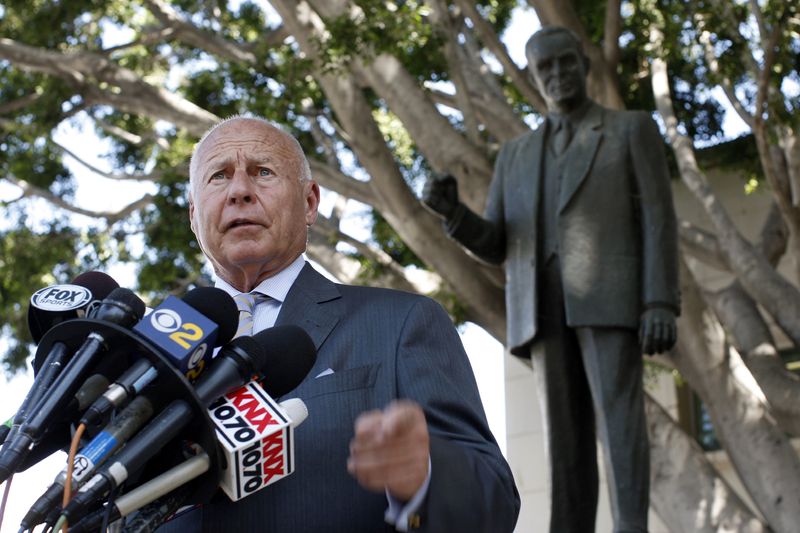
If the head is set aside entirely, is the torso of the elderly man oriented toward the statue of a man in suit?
no

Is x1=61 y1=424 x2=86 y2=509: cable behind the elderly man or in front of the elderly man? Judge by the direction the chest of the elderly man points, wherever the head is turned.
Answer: in front

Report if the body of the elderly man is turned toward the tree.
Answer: no

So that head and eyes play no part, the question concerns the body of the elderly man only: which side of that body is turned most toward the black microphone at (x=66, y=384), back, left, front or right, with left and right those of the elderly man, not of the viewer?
front

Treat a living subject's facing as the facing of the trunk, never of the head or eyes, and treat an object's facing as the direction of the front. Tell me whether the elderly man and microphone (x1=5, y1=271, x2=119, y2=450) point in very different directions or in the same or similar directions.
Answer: very different directions

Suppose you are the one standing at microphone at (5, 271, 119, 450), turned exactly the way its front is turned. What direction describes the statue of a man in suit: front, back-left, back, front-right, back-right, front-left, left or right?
front

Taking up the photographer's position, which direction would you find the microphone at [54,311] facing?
facing away from the viewer and to the right of the viewer
